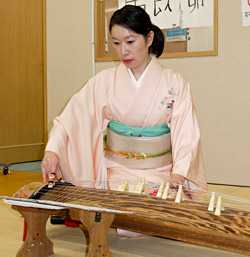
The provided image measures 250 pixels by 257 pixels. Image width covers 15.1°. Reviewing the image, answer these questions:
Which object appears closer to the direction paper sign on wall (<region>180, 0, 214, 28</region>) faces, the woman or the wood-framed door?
the woman

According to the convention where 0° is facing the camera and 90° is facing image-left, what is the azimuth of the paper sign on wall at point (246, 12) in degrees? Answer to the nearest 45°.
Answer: approximately 0°

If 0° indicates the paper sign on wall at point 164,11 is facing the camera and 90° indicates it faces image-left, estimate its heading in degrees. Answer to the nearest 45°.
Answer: approximately 0°
